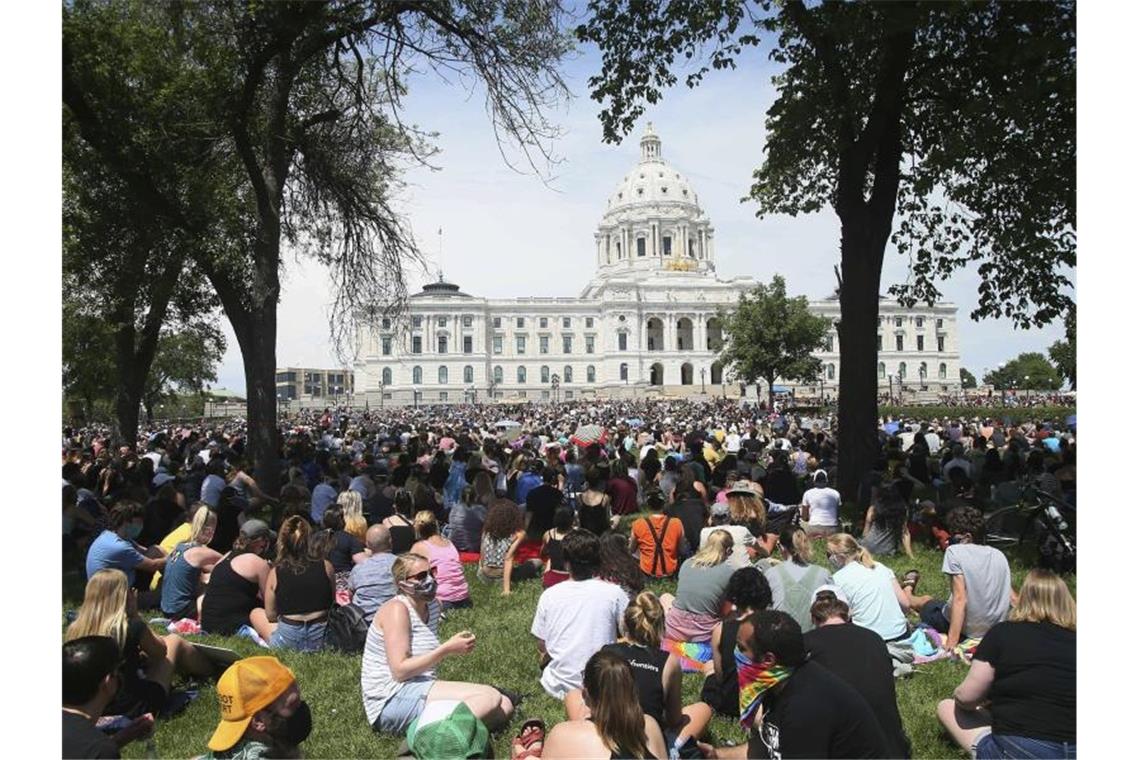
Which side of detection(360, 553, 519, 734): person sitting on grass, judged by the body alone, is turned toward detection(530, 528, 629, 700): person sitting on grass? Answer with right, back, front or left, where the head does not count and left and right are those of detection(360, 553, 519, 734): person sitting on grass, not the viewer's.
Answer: front

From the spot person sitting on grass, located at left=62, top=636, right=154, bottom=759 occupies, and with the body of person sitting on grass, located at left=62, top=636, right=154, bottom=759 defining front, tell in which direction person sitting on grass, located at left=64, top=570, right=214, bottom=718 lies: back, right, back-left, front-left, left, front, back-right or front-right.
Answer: front-left

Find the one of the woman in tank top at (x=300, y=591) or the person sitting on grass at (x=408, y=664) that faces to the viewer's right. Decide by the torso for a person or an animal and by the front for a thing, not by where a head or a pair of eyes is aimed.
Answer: the person sitting on grass

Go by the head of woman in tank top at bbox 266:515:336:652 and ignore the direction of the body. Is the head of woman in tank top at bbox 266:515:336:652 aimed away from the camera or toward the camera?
away from the camera

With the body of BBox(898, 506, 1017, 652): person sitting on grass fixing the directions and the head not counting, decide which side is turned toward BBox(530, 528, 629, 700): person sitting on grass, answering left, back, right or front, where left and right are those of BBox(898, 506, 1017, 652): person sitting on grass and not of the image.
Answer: left

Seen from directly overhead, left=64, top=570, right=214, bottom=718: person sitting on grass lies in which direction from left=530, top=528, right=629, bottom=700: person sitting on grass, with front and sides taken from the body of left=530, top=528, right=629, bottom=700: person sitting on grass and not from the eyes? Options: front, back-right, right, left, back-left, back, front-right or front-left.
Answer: left

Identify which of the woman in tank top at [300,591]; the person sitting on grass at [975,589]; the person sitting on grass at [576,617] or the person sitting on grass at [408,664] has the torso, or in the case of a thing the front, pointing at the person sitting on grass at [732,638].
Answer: the person sitting on grass at [408,664]

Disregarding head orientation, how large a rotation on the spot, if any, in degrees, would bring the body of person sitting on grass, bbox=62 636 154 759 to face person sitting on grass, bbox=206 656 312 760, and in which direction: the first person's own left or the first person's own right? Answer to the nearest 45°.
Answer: approximately 45° to the first person's own right

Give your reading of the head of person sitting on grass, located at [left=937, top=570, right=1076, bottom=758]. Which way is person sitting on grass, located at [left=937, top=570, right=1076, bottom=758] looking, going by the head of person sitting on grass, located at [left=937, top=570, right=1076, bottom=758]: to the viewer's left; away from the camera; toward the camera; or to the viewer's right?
away from the camera

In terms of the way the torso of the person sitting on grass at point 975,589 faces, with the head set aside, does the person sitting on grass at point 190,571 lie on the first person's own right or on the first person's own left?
on the first person's own left

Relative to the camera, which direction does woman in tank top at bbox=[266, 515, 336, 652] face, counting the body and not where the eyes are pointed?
away from the camera

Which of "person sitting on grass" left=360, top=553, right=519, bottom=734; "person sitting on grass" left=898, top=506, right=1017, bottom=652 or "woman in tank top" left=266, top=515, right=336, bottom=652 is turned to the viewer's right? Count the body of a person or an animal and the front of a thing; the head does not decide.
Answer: "person sitting on grass" left=360, top=553, right=519, bottom=734

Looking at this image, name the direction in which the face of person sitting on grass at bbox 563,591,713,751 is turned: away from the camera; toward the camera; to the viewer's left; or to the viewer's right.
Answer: away from the camera

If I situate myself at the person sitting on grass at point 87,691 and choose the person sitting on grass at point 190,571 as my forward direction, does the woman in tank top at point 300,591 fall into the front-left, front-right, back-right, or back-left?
front-right
